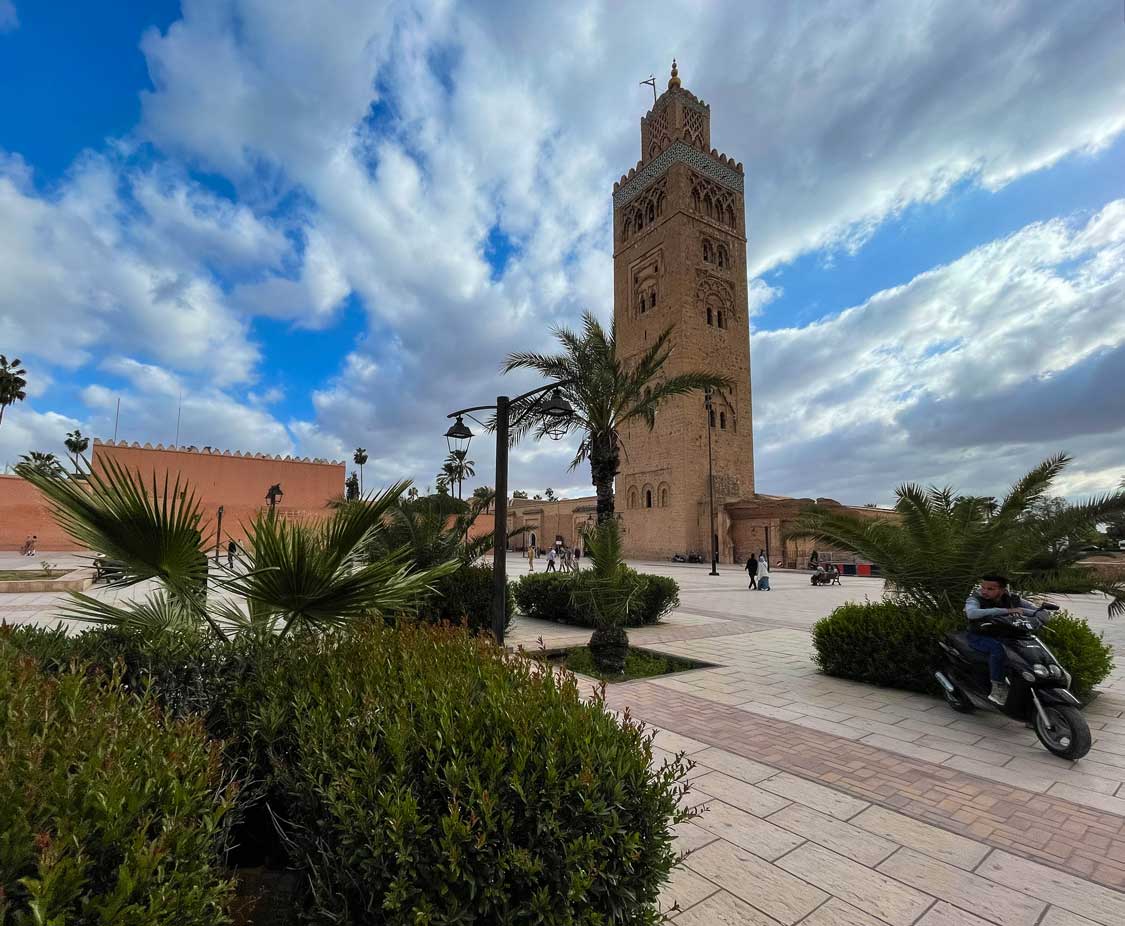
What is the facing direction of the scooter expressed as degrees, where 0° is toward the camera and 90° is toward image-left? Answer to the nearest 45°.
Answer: approximately 315°

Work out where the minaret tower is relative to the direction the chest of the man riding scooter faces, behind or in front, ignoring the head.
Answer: behind

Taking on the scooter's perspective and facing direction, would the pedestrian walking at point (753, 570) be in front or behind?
behind

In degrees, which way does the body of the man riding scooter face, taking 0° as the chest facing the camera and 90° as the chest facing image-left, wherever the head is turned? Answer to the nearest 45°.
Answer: approximately 315°

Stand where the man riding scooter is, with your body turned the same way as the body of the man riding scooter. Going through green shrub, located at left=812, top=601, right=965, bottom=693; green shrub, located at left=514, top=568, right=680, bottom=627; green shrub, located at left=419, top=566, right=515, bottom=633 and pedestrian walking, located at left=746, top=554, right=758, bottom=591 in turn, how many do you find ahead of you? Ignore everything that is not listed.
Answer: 0

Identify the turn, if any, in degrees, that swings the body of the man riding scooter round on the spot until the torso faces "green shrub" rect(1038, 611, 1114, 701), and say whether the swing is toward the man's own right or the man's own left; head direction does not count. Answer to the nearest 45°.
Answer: approximately 90° to the man's own left

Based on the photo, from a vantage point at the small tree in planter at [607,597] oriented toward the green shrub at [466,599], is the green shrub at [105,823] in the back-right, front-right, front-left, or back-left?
back-left

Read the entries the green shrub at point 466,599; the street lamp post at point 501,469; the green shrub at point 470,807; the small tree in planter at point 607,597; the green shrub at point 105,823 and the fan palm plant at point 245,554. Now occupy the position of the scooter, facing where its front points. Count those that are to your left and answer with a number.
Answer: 0

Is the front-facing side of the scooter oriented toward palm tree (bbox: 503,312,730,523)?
no

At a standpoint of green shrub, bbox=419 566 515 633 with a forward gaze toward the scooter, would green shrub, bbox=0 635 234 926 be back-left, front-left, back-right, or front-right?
front-right

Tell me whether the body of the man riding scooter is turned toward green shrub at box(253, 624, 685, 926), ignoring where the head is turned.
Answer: no

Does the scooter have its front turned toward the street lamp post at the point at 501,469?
no

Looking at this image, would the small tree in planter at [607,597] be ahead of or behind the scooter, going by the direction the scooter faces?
behind

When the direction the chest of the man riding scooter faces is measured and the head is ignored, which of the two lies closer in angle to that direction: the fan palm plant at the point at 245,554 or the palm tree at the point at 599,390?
the fan palm plant

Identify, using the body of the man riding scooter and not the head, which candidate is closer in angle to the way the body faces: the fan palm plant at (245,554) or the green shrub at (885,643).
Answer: the fan palm plant

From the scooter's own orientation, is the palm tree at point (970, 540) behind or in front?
behind

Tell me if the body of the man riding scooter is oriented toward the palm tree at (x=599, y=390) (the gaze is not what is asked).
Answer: no
